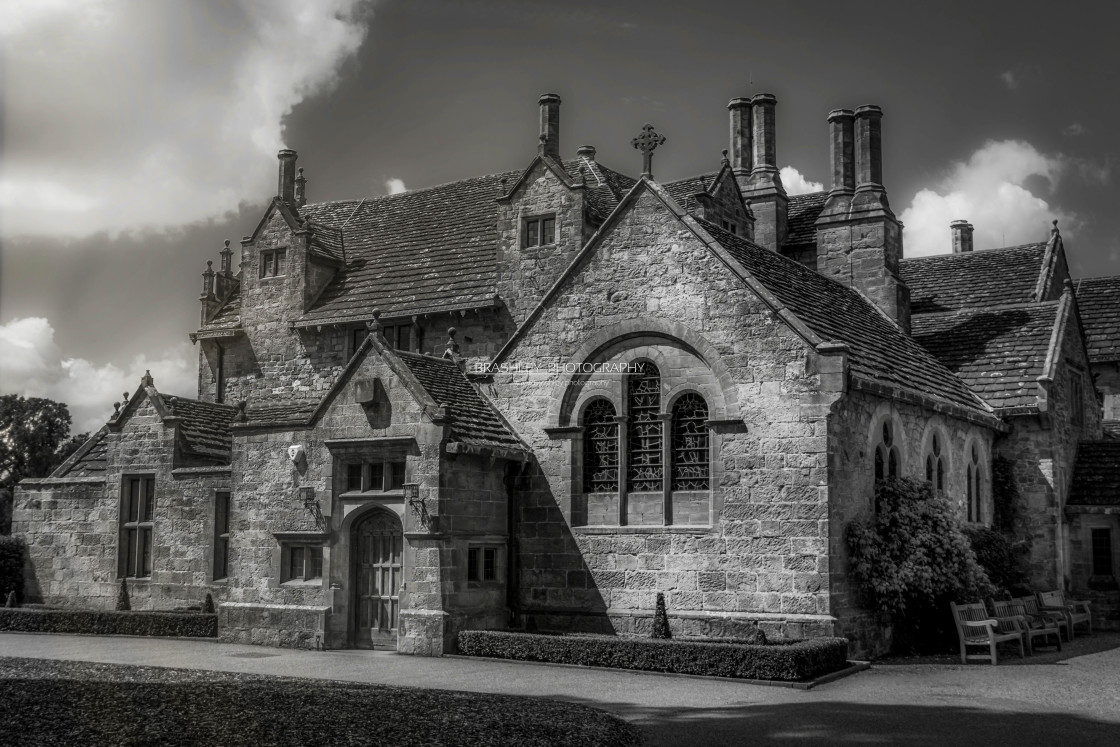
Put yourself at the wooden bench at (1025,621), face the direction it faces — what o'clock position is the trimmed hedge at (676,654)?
The trimmed hedge is roughly at 3 o'clock from the wooden bench.

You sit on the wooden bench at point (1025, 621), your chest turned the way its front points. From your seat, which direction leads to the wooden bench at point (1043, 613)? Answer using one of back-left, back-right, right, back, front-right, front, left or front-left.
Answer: back-left

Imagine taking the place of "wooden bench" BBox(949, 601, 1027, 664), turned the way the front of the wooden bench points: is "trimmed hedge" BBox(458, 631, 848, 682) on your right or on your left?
on your right

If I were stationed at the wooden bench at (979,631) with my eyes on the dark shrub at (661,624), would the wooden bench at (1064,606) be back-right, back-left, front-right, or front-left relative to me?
back-right
